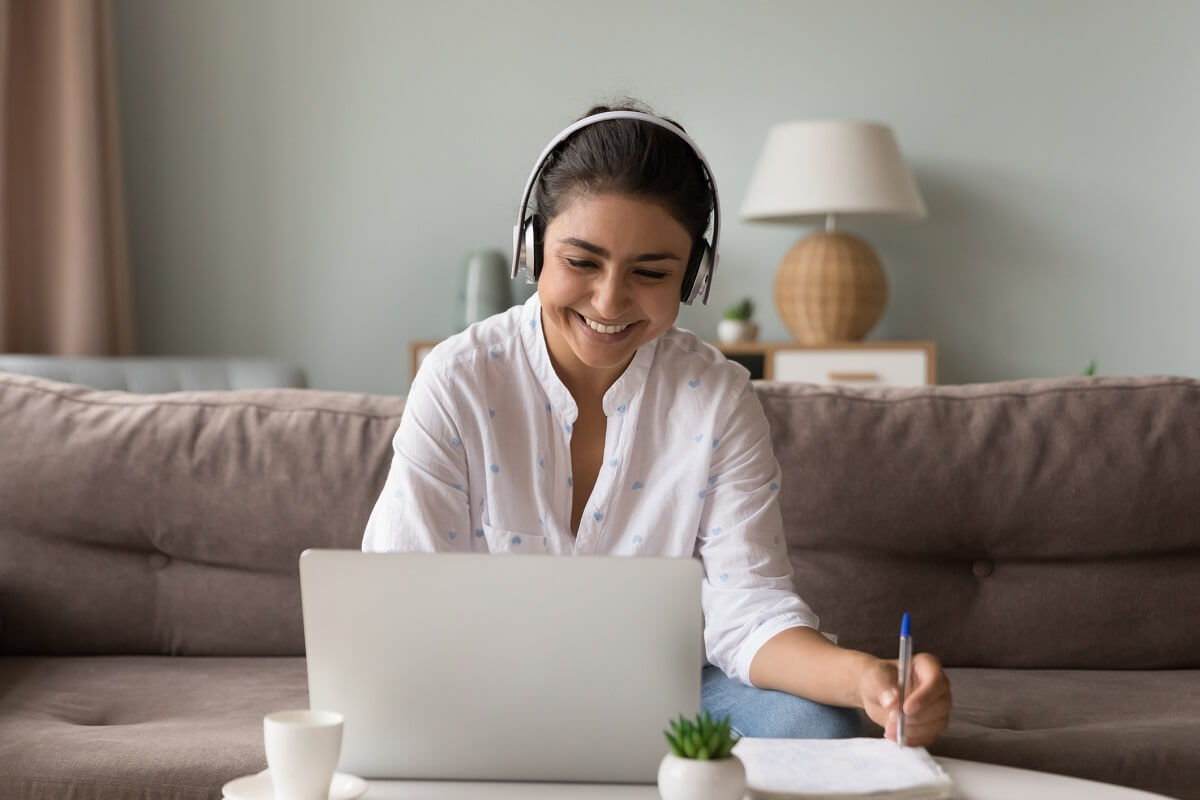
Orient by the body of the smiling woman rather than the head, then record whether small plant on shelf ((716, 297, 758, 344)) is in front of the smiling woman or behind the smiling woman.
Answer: behind

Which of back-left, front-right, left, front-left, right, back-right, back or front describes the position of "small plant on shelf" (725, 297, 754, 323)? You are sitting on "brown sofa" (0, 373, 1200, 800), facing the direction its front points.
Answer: back

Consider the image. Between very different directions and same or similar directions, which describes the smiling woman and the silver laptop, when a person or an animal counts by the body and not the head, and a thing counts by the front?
very different directions

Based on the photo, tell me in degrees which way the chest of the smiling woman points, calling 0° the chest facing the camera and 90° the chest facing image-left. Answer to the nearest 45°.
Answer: approximately 0°

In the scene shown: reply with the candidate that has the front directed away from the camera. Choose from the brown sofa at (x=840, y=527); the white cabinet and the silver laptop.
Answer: the silver laptop

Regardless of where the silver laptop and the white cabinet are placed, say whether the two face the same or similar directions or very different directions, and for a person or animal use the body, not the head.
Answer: very different directions

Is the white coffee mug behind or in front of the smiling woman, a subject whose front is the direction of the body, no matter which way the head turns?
in front

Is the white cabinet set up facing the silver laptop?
yes

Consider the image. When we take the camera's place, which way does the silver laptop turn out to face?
facing away from the viewer

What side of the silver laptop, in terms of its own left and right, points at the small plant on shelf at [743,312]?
front

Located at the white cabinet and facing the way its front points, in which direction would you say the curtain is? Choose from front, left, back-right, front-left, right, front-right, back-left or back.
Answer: right
